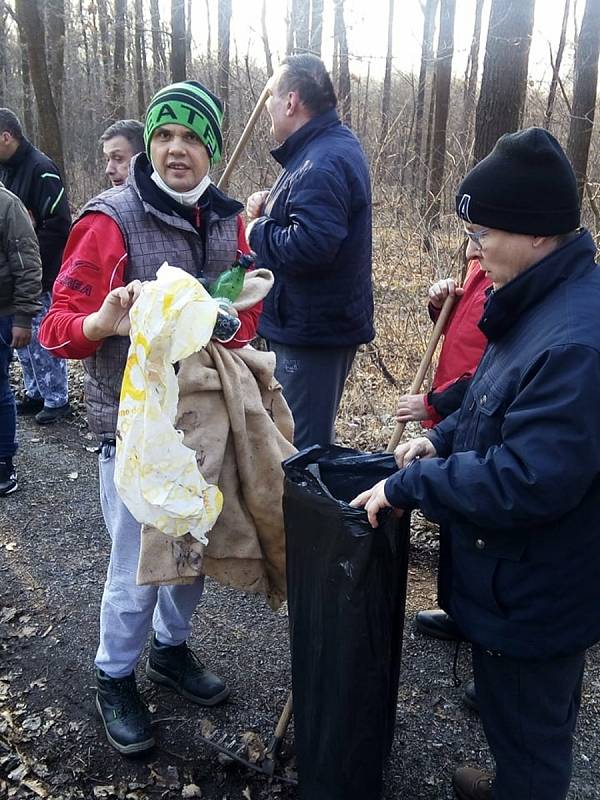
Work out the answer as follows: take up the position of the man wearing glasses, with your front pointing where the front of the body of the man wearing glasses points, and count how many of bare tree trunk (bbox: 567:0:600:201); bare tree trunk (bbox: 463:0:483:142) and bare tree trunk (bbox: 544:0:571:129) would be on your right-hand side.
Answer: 3

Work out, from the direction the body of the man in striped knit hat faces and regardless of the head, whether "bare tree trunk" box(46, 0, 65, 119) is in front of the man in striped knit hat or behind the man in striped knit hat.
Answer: behind

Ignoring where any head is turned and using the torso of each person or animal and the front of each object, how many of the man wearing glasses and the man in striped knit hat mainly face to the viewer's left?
1

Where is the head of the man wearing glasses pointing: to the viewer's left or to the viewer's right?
to the viewer's left

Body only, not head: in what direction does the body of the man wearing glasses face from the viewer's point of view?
to the viewer's left

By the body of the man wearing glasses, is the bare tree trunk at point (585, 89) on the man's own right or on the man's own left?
on the man's own right

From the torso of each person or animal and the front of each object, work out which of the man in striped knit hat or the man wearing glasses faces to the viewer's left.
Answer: the man wearing glasses

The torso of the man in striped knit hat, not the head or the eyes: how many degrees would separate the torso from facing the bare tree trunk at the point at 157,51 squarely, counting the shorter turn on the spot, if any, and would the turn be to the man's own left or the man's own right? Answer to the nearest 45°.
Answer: approximately 135° to the man's own left

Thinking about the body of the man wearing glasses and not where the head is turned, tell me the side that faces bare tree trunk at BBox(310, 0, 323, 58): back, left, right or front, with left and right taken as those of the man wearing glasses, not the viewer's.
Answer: right

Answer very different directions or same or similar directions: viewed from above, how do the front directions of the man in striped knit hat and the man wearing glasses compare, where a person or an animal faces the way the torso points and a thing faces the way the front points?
very different directions

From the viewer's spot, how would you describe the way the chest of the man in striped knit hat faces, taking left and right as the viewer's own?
facing the viewer and to the right of the viewer

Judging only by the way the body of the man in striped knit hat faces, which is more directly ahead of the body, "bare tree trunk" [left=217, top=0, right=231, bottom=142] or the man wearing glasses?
the man wearing glasses

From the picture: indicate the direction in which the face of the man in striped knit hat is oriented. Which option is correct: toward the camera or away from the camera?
toward the camera
